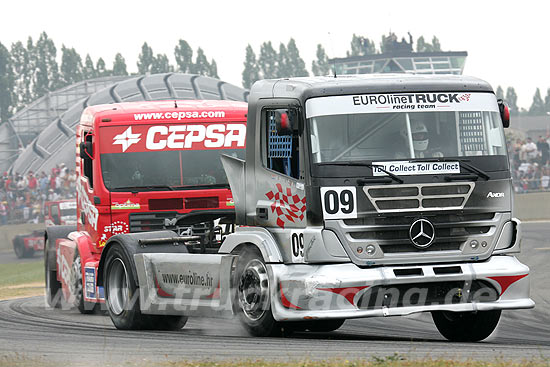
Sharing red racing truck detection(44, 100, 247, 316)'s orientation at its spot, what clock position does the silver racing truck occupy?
The silver racing truck is roughly at 11 o'clock from the red racing truck.

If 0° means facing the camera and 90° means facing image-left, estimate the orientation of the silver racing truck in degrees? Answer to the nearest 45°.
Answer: approximately 315°

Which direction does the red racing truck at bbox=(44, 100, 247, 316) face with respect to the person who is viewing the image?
facing the viewer

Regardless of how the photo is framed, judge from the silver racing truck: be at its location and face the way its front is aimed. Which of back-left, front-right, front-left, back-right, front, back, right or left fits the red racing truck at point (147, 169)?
back

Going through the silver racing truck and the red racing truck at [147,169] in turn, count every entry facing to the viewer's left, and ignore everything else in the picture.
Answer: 0
